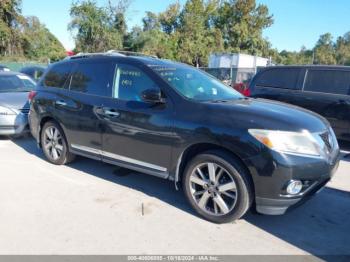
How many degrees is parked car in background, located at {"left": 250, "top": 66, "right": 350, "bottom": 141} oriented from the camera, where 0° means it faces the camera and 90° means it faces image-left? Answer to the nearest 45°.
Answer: approximately 270°

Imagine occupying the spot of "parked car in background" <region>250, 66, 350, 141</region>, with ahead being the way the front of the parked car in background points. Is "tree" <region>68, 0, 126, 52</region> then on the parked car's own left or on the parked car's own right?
on the parked car's own left

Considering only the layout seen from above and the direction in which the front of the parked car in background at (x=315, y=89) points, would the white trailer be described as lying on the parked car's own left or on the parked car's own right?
on the parked car's own left

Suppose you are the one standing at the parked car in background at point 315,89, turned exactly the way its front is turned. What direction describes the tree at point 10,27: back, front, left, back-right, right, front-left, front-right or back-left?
back-left

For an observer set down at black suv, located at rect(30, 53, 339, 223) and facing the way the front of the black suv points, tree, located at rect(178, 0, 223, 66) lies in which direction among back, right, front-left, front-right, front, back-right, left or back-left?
back-left

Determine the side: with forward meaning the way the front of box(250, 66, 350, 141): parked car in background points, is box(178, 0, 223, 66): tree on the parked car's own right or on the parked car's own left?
on the parked car's own left

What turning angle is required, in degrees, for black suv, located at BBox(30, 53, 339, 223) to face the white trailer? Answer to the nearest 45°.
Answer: approximately 135° to its left

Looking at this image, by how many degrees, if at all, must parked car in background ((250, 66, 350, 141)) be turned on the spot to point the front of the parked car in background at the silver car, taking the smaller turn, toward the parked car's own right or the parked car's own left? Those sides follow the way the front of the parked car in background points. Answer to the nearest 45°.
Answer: approximately 180°

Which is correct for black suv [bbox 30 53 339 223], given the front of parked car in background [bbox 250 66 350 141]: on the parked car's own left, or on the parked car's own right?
on the parked car's own right

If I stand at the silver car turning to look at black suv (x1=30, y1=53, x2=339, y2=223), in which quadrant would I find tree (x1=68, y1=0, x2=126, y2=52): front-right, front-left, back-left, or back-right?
back-left

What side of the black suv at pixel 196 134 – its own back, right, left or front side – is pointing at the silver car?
back

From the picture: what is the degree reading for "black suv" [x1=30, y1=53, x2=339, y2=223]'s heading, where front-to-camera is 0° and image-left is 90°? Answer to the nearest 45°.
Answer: approximately 315°

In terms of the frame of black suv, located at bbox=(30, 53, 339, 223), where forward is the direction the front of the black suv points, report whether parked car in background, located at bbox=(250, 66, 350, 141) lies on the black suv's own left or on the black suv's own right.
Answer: on the black suv's own left
